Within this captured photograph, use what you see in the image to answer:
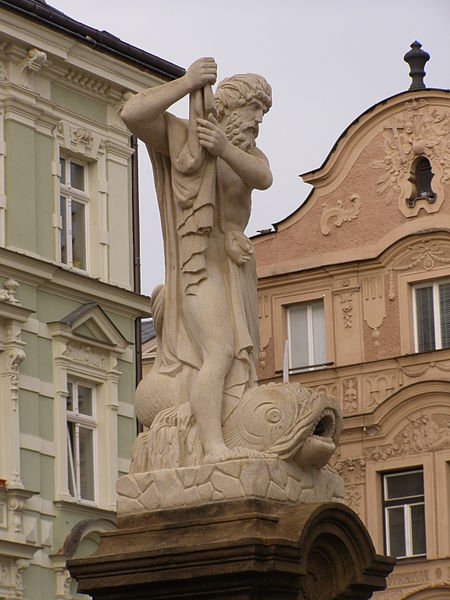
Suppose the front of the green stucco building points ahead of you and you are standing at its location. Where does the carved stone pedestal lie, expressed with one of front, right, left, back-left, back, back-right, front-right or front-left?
front-right

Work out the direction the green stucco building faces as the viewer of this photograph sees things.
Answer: facing the viewer and to the right of the viewer
